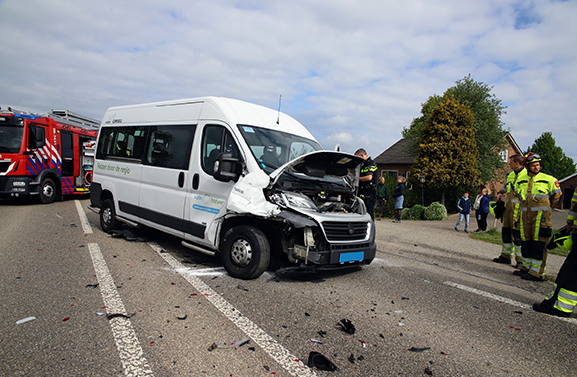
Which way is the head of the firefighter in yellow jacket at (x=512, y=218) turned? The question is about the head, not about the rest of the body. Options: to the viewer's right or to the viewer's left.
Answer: to the viewer's left

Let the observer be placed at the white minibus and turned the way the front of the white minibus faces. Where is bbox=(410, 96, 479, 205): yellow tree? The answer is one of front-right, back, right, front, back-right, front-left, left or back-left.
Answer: left

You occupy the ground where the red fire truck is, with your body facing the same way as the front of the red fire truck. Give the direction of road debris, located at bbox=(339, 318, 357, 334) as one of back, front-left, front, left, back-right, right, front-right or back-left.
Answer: front-left

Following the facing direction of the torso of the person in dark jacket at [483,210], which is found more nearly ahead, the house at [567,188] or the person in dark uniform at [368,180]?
the person in dark uniform

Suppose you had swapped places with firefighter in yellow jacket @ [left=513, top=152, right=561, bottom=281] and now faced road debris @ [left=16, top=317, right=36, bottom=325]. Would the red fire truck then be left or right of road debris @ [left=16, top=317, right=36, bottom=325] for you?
right

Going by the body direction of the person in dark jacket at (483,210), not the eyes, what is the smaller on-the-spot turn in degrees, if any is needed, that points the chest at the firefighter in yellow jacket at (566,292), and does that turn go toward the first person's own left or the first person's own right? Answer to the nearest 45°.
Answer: approximately 90° to the first person's own left

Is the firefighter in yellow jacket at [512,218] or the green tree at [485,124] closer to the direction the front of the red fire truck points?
the firefighter in yellow jacket

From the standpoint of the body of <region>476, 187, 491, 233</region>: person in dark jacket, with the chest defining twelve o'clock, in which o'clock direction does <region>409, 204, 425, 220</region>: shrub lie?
The shrub is roughly at 2 o'clock from the person in dark jacket.

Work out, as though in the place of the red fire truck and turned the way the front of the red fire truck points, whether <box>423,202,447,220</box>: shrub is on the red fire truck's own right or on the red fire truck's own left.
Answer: on the red fire truck's own left

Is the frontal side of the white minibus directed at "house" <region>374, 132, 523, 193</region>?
no

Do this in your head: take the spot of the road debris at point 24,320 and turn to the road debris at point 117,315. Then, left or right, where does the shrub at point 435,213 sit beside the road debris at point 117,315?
left

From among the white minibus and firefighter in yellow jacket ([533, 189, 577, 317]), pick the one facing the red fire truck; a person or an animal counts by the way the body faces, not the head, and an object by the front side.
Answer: the firefighter in yellow jacket

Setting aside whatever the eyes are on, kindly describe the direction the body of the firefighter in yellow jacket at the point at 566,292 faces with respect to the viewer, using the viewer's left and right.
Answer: facing to the left of the viewer

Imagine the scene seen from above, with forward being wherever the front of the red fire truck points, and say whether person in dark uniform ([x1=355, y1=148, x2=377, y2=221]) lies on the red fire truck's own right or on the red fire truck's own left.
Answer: on the red fire truck's own left

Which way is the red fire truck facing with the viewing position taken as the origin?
facing the viewer and to the left of the viewer

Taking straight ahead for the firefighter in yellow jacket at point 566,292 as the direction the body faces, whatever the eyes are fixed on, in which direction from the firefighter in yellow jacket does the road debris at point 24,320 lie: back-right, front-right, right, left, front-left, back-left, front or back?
front-left
